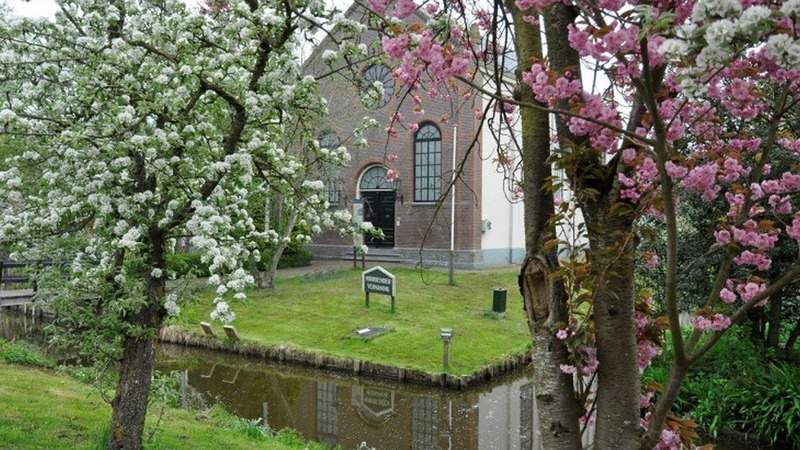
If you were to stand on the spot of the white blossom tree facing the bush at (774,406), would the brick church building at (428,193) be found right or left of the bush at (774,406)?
left

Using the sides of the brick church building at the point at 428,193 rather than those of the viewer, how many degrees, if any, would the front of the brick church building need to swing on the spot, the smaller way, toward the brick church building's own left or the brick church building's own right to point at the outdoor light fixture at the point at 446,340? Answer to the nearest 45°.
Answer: approximately 45° to the brick church building's own left

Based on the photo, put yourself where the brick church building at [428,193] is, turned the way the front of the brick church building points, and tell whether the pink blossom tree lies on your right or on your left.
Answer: on your left

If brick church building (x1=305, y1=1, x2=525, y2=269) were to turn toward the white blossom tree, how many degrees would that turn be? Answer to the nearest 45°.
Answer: approximately 45° to its left

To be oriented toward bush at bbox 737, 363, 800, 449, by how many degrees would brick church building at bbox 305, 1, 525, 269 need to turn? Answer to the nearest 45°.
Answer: approximately 45° to its left

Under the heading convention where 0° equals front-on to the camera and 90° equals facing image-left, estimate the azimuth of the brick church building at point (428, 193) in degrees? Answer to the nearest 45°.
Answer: approximately 45°

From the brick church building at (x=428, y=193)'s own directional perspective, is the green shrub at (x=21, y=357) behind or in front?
in front

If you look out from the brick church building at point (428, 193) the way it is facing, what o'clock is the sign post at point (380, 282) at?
The sign post is roughly at 11 o'clock from the brick church building.

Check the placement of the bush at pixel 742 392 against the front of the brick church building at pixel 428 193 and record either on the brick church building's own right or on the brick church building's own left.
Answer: on the brick church building's own left
